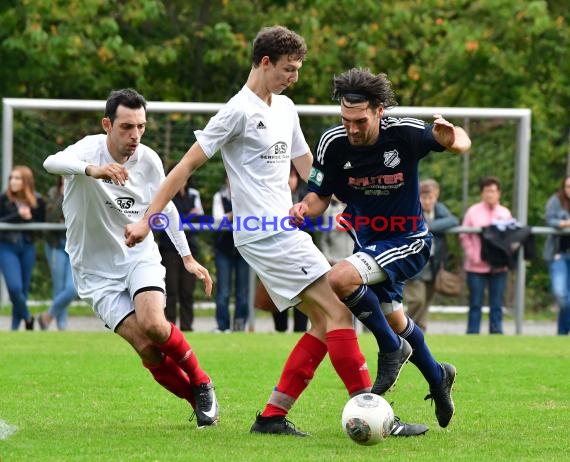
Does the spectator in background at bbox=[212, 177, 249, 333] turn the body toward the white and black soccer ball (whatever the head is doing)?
yes

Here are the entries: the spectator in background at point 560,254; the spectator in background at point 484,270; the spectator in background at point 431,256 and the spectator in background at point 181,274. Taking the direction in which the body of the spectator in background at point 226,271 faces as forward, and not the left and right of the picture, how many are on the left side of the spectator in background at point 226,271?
3

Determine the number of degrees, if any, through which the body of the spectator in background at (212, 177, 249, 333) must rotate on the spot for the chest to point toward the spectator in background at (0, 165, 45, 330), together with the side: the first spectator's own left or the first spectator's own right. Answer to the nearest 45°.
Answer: approximately 90° to the first spectator's own right

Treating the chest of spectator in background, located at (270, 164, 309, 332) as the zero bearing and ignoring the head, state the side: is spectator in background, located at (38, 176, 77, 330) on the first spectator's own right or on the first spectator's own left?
on the first spectator's own right

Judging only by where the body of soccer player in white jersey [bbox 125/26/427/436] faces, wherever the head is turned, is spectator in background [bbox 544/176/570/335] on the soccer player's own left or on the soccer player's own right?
on the soccer player's own left

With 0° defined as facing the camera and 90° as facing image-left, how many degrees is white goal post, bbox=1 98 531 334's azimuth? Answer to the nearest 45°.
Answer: approximately 0°

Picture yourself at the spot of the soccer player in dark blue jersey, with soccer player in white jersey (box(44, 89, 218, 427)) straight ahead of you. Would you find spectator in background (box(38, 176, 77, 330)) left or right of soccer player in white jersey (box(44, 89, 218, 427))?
right

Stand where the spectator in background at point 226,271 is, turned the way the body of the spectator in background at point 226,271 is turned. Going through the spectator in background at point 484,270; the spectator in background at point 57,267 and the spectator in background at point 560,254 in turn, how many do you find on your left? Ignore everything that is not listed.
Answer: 2
